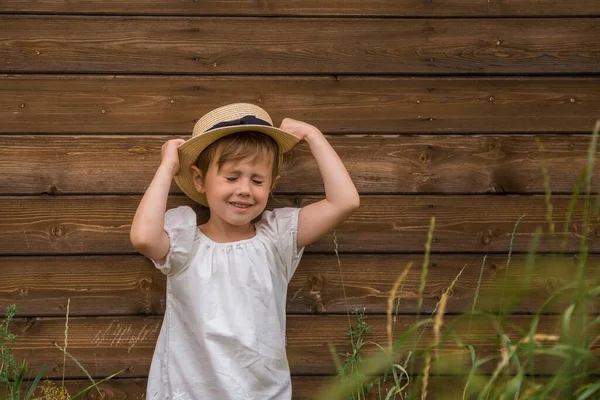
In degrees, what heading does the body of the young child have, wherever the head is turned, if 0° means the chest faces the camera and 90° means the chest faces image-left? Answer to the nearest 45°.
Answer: approximately 0°
